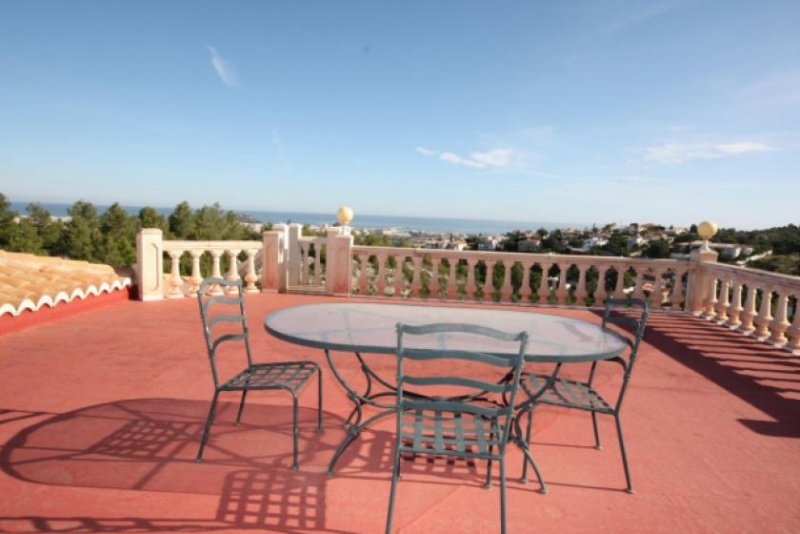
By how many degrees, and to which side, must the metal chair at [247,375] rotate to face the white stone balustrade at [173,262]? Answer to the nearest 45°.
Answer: approximately 90° to its left

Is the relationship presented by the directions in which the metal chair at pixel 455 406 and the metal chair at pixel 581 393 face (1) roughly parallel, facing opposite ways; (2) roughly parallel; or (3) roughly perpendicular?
roughly perpendicular

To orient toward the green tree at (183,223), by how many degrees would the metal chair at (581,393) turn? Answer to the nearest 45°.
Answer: approximately 45° to its right

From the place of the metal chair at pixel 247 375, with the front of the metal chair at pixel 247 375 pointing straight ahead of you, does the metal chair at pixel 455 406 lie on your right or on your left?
on your right

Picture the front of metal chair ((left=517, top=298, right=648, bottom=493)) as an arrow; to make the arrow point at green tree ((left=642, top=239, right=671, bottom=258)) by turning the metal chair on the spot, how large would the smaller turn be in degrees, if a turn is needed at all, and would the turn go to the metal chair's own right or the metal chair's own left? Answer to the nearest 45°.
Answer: approximately 90° to the metal chair's own right

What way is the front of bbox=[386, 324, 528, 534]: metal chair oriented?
away from the camera

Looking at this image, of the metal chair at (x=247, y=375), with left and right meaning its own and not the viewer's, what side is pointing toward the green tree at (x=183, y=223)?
left

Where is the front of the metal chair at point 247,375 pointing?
to the viewer's right

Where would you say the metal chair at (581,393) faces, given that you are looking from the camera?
facing to the left of the viewer

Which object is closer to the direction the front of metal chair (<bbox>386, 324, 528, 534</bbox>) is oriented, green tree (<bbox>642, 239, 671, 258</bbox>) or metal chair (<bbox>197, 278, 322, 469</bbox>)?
the green tree

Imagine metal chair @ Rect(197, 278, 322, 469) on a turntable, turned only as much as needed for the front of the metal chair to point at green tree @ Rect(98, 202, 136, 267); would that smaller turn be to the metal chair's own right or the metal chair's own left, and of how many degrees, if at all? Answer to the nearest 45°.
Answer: approximately 90° to the metal chair's own left
